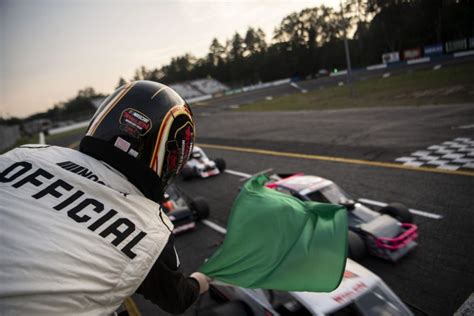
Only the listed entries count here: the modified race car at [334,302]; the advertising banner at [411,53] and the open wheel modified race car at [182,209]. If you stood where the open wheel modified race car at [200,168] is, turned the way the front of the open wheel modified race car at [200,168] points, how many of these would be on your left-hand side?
1

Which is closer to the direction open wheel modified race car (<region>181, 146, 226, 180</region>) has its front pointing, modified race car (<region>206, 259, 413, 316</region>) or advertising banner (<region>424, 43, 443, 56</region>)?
the modified race car

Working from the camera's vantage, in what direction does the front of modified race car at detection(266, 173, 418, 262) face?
facing the viewer and to the right of the viewer

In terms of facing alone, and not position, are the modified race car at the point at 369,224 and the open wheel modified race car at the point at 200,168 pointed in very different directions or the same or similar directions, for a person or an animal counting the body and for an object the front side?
same or similar directions

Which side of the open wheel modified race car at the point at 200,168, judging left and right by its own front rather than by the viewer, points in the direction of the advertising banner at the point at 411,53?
left

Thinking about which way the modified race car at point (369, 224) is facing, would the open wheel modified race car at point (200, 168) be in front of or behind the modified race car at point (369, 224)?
behind

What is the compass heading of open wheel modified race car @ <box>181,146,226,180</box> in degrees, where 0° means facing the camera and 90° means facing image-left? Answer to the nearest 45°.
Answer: approximately 315°

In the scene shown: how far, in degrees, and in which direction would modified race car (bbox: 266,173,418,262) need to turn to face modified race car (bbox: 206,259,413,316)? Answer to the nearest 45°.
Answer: approximately 45° to its right

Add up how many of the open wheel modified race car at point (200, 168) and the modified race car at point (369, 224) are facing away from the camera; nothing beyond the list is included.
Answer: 0

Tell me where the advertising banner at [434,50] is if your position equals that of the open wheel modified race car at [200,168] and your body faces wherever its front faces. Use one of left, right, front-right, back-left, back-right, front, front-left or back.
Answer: left

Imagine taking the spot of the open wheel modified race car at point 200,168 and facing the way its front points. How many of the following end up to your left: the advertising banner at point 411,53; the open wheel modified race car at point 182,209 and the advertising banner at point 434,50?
2

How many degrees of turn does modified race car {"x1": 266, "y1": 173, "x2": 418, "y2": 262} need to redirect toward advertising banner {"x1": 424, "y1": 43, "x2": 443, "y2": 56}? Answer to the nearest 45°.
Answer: approximately 135° to its left

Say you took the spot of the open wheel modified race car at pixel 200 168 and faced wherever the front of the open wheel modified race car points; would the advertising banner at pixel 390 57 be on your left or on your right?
on your left

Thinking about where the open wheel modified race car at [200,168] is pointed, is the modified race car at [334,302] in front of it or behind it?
in front
